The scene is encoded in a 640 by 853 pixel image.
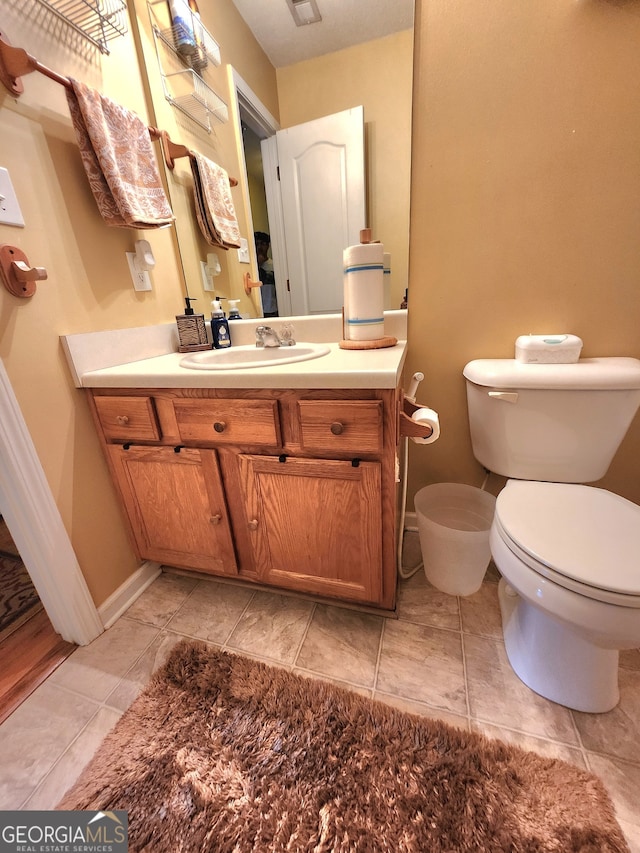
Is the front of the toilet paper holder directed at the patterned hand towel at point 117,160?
no

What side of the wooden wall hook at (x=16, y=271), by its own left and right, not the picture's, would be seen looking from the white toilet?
front

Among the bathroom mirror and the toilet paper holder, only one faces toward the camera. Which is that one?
the bathroom mirror

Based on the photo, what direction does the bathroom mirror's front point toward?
toward the camera

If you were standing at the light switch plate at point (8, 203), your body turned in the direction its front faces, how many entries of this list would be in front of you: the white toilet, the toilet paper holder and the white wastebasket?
3

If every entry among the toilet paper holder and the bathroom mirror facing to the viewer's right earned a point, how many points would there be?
1

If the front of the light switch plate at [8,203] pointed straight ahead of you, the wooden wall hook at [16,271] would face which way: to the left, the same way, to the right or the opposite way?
the same way

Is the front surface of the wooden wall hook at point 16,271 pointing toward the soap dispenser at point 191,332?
no

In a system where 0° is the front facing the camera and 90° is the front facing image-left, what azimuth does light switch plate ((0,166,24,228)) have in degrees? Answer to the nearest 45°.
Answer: approximately 315°

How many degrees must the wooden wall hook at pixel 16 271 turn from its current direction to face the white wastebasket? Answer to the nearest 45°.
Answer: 0° — it already faces it

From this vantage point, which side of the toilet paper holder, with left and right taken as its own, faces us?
right

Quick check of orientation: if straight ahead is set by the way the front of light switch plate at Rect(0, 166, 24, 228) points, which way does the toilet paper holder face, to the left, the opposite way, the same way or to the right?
the same way

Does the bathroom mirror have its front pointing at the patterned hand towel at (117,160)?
no
